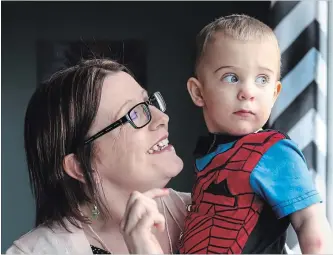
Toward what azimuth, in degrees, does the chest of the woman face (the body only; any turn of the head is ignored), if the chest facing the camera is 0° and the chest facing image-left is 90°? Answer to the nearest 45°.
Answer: approximately 315°
